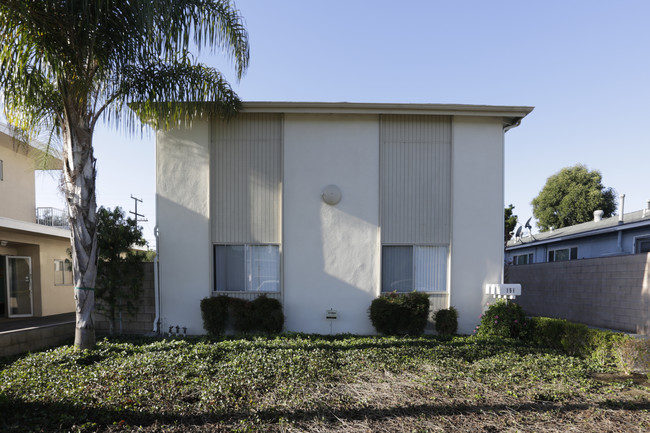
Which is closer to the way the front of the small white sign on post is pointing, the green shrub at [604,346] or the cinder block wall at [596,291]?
the green shrub

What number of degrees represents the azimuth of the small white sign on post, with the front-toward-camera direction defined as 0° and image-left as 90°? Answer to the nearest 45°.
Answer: approximately 0°

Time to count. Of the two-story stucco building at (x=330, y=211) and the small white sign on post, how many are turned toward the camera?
2

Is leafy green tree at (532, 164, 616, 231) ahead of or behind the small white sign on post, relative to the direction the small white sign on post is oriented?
behind
